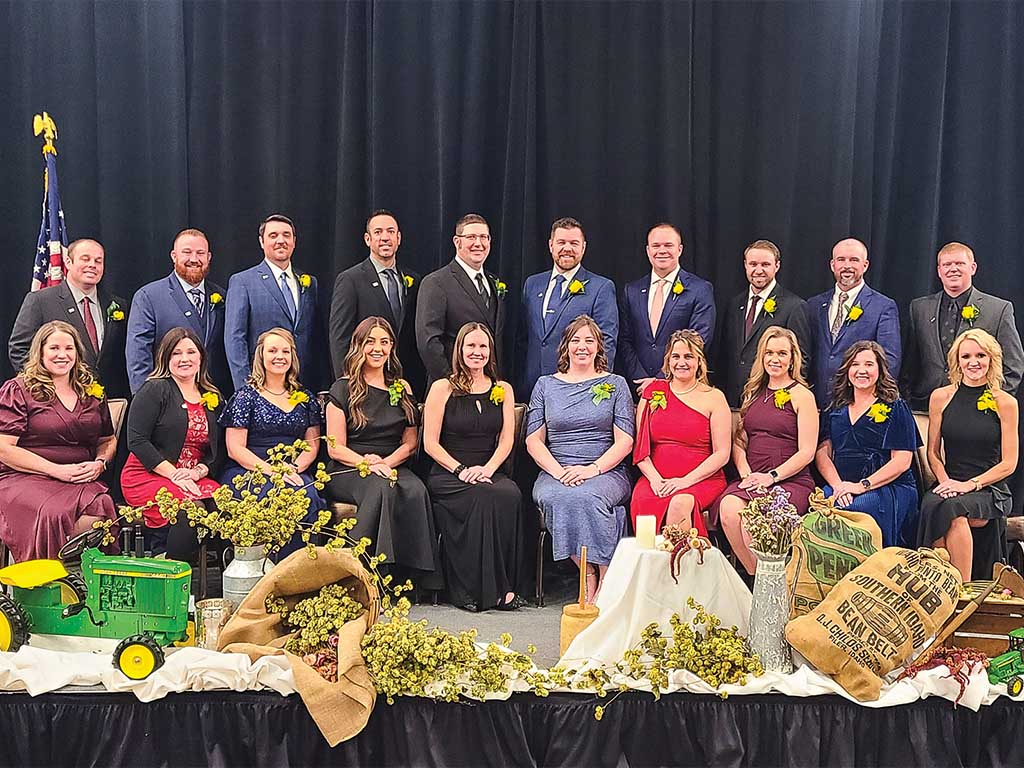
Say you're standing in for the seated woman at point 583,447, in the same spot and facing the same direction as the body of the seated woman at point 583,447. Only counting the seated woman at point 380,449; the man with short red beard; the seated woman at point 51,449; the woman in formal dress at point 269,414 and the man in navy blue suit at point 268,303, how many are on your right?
5

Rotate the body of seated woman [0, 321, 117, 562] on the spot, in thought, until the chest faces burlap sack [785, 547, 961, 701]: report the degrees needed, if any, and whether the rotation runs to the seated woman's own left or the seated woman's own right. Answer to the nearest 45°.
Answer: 0° — they already face it

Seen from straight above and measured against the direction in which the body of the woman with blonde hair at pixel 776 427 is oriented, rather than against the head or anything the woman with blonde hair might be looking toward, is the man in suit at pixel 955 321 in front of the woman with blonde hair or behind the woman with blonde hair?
behind

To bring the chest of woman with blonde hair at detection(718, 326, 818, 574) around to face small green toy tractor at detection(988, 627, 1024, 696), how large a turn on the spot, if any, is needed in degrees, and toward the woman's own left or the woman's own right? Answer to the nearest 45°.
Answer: approximately 45° to the woman's own left

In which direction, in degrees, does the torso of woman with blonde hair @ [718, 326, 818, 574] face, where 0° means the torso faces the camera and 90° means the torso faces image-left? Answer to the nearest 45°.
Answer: approximately 45°

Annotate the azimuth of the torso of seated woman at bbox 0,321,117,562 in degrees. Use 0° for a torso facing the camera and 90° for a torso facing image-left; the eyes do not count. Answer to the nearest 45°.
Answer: approximately 315°

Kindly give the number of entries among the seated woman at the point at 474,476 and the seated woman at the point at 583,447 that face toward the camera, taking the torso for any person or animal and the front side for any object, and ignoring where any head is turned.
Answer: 2

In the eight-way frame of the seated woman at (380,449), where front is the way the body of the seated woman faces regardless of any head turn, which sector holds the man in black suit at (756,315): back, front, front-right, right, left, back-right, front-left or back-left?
front-left

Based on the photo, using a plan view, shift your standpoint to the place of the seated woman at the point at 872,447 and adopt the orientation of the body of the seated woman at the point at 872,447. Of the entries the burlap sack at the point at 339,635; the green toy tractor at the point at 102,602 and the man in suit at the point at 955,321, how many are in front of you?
2

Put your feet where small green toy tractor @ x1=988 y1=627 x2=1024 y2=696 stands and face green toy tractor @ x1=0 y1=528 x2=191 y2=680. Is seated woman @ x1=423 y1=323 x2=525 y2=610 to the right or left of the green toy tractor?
right

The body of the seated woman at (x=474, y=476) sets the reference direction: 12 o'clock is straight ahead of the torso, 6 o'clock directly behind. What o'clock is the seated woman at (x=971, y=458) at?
the seated woman at (x=971, y=458) is roughly at 9 o'clock from the seated woman at (x=474, y=476).
